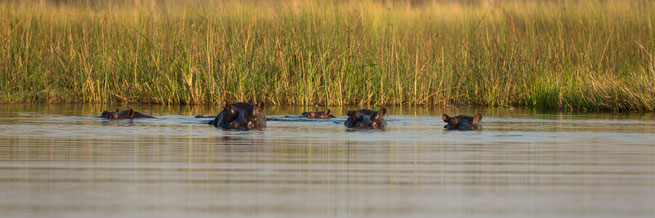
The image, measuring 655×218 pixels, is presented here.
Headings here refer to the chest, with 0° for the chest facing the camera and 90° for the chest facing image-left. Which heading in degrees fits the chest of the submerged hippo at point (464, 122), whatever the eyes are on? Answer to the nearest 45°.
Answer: approximately 0°

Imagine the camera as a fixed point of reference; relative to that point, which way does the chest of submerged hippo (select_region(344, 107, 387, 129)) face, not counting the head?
toward the camera

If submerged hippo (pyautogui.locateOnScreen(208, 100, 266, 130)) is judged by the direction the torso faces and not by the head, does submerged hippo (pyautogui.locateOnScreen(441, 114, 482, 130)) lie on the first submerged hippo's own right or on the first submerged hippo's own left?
on the first submerged hippo's own left

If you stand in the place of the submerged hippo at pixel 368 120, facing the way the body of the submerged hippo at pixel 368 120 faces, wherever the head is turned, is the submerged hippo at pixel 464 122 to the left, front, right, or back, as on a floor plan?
left

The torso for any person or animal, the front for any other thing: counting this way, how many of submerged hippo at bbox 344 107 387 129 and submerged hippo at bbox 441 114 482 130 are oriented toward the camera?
2

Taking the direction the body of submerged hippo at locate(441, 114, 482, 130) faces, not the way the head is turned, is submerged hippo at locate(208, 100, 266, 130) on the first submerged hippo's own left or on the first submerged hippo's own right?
on the first submerged hippo's own right
